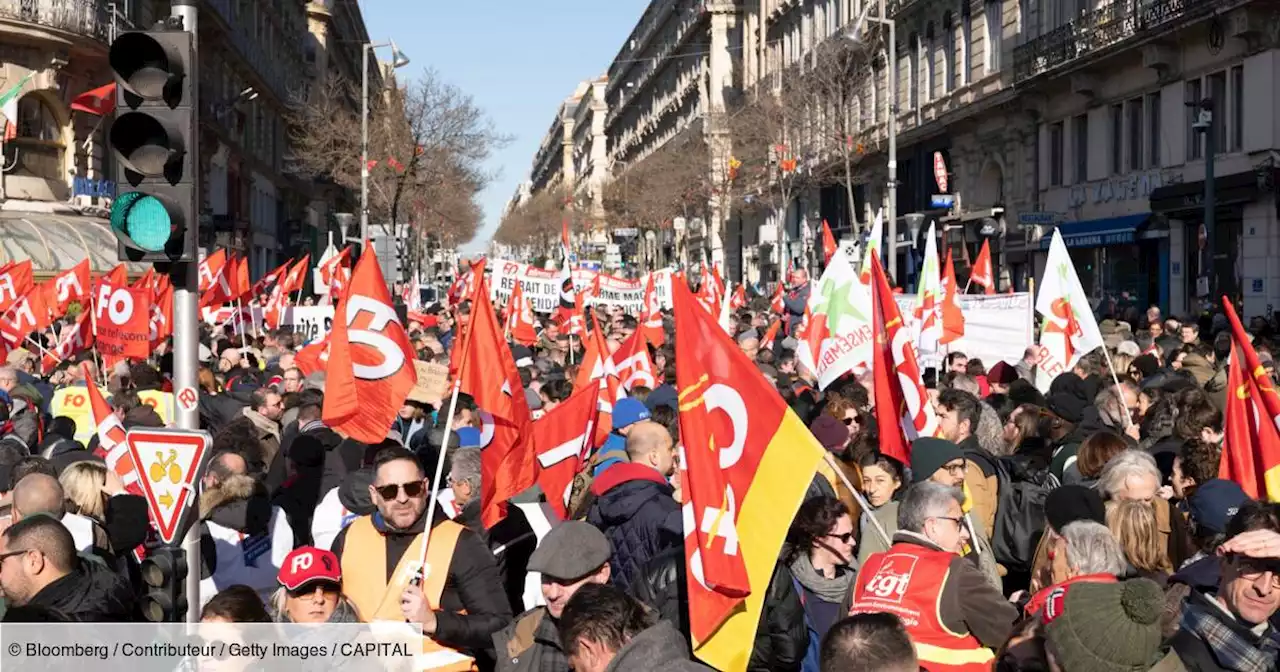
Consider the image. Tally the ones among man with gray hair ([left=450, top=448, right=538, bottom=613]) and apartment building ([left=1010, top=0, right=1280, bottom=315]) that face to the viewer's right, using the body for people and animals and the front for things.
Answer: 0

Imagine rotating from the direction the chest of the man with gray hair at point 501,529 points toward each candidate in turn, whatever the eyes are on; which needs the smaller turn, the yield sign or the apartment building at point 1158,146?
the yield sign

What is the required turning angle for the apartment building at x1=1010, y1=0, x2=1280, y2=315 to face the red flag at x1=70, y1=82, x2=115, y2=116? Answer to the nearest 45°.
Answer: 0° — it already faces it

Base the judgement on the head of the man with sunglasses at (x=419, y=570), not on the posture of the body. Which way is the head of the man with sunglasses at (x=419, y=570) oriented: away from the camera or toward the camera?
toward the camera

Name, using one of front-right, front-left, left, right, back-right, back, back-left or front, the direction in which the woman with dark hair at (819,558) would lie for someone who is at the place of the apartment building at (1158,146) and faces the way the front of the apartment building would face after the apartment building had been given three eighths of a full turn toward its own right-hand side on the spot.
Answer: back

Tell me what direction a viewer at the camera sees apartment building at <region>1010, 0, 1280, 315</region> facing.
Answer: facing the viewer and to the left of the viewer

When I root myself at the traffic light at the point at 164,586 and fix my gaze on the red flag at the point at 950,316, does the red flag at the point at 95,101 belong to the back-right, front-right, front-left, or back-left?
front-left

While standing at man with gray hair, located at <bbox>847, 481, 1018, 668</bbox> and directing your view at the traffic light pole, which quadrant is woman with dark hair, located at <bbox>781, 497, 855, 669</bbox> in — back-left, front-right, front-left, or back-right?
front-right

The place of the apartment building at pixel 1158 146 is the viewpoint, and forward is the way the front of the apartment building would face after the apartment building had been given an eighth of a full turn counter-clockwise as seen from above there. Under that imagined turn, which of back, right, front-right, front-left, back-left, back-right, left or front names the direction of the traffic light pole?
front
